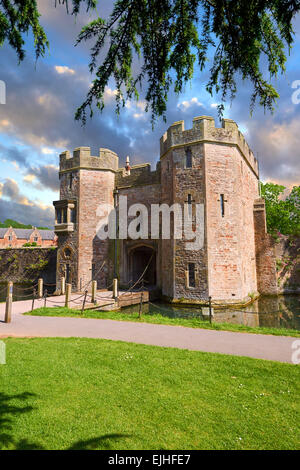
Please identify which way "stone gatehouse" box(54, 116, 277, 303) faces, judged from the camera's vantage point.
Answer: facing the viewer and to the left of the viewer

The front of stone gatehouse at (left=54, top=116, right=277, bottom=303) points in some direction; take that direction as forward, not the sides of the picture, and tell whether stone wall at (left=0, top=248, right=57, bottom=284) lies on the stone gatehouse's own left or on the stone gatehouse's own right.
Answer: on the stone gatehouse's own right

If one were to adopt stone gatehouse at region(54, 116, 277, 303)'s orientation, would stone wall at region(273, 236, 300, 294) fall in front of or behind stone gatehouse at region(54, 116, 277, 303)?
behind
